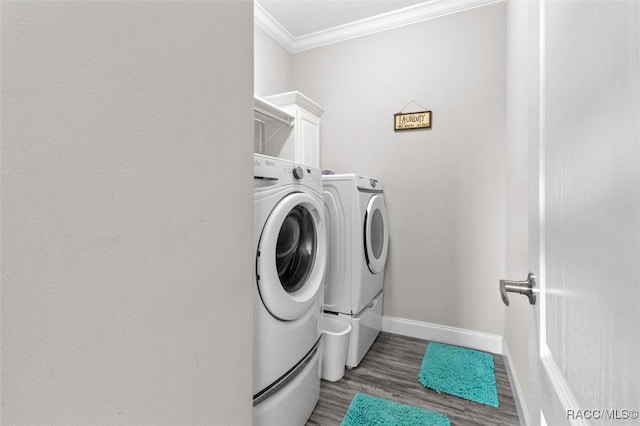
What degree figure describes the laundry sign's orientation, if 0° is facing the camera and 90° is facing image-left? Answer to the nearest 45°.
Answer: approximately 0°

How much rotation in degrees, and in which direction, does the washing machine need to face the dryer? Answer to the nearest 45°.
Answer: approximately 90° to its left

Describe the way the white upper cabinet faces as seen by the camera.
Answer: facing the viewer and to the right of the viewer

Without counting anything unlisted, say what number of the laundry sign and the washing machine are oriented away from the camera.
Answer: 0

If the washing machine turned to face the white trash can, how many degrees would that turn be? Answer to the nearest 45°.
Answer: approximately 90° to its left

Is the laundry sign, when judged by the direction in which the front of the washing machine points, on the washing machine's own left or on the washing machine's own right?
on the washing machine's own left

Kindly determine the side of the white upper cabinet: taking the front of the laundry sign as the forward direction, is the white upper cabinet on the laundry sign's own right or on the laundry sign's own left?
on the laundry sign's own right
